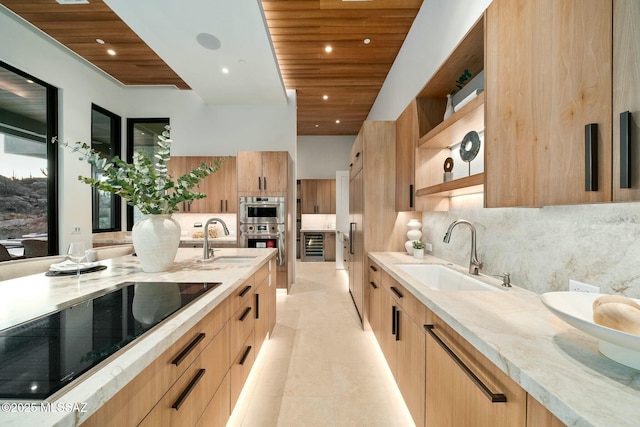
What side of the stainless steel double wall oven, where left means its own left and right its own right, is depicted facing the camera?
front

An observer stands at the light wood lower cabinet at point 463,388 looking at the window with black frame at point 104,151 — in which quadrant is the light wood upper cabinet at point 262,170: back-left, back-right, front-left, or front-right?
front-right

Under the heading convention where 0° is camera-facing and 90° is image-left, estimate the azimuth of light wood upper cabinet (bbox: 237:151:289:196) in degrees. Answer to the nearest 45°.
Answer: approximately 0°

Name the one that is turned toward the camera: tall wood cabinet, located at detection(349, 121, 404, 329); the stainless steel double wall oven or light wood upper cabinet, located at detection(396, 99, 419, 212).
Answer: the stainless steel double wall oven

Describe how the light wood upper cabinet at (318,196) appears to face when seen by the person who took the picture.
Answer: facing the viewer

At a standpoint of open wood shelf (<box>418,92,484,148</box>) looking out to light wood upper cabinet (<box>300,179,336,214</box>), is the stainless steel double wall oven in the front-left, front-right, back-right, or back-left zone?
front-left

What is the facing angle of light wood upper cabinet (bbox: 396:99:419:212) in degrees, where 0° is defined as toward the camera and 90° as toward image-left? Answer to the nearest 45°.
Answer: approximately 90°

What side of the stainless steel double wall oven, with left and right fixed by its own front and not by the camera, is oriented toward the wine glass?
front

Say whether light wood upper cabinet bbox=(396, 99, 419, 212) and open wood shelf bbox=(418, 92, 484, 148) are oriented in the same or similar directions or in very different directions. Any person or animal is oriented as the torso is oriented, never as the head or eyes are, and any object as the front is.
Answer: same or similar directions

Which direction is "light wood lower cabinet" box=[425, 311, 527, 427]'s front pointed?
to the viewer's left

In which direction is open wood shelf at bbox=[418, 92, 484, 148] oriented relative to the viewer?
to the viewer's left

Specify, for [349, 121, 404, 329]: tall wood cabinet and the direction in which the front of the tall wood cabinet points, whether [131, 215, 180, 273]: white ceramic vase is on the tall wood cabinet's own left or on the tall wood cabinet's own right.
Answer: on the tall wood cabinet's own left

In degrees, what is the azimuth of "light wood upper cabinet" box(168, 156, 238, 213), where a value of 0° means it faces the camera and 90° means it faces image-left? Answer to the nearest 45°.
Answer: approximately 0°
